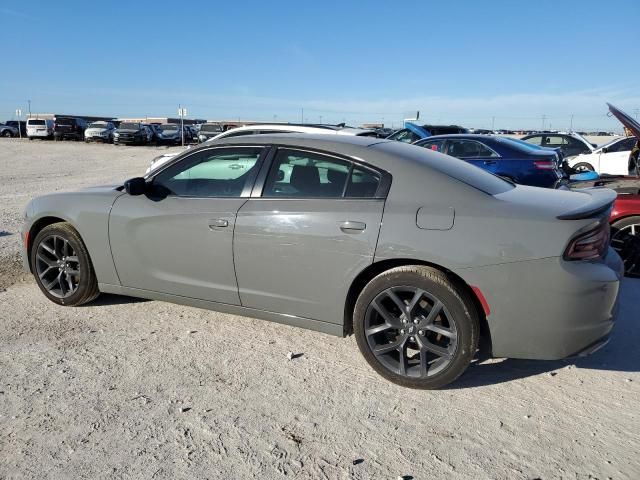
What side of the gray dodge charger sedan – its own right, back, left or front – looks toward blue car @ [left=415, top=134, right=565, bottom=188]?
right

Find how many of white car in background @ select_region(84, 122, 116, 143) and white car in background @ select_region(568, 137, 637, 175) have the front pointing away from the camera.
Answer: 0

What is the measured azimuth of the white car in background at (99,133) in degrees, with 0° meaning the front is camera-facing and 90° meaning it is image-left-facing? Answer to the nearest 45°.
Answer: approximately 45°

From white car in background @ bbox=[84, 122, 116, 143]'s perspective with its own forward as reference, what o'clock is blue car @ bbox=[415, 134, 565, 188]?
The blue car is roughly at 10 o'clock from the white car in background.

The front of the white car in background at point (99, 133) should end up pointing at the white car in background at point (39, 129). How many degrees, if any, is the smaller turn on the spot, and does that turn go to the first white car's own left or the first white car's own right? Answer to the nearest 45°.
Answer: approximately 90° to the first white car's own right

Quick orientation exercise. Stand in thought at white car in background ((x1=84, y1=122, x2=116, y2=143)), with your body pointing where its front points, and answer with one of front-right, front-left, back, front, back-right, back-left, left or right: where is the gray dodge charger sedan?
front-left

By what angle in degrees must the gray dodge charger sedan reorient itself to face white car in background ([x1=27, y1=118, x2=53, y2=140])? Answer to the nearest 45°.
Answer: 0° — it already faces it

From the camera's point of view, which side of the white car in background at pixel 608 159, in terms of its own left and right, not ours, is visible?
left

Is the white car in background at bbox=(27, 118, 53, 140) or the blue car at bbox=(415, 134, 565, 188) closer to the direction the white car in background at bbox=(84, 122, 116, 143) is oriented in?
the blue car

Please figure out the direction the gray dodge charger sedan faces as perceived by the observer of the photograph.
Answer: facing away from the viewer and to the left of the viewer

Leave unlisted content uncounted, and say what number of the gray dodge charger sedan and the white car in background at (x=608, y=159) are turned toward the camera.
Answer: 0
